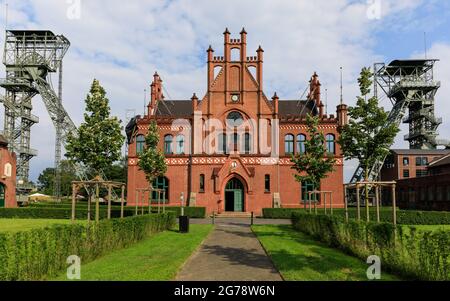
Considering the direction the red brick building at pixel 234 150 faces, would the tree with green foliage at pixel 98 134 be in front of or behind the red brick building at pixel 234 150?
in front

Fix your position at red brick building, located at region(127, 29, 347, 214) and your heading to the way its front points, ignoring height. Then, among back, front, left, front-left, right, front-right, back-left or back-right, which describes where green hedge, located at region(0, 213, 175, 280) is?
front

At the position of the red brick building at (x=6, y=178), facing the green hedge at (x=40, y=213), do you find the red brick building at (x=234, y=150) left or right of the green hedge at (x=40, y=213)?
left

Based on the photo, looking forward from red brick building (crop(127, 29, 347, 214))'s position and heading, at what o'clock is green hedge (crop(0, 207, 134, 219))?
The green hedge is roughly at 2 o'clock from the red brick building.

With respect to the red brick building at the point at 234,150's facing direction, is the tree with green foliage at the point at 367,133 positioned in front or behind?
in front

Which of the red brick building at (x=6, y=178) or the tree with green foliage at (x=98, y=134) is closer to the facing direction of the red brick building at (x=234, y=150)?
the tree with green foliage

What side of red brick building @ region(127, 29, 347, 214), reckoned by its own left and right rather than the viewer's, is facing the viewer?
front

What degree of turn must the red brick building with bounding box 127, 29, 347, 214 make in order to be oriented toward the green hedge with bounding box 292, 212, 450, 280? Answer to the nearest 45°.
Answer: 0° — it already faces it
